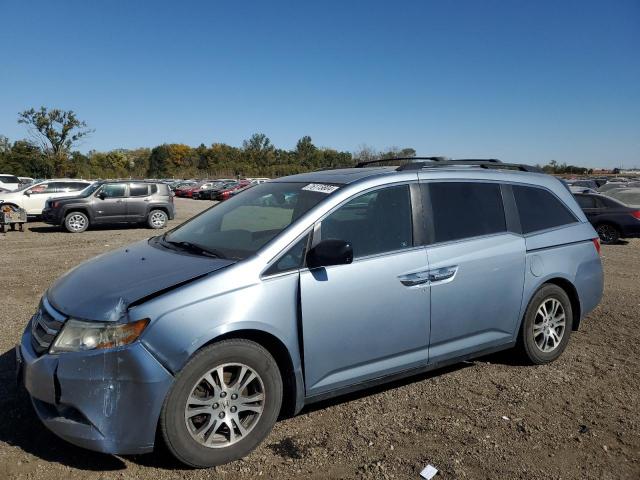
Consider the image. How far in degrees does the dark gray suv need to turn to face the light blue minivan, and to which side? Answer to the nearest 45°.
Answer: approximately 90° to its left

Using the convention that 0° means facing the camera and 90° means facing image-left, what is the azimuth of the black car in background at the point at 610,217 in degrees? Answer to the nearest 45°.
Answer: approximately 90°

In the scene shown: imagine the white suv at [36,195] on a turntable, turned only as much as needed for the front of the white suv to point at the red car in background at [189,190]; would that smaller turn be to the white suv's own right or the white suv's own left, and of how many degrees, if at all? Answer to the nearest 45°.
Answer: approximately 135° to the white suv's own right

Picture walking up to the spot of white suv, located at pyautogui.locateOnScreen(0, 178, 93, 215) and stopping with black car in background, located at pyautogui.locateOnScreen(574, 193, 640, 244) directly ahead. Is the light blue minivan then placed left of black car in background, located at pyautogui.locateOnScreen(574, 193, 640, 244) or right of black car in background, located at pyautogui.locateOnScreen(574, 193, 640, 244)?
right

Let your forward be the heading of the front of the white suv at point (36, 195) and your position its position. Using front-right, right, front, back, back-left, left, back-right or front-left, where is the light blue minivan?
left

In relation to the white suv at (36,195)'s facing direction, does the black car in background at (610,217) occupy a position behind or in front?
behind

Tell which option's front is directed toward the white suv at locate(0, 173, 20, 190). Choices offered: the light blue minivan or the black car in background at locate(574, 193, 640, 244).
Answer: the black car in background

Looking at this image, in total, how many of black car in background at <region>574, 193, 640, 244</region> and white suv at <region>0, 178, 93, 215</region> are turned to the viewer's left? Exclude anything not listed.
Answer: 2

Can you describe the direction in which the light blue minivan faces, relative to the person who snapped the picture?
facing the viewer and to the left of the viewer

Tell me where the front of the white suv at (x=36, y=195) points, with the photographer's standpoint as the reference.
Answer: facing to the left of the viewer

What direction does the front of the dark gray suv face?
to the viewer's left
